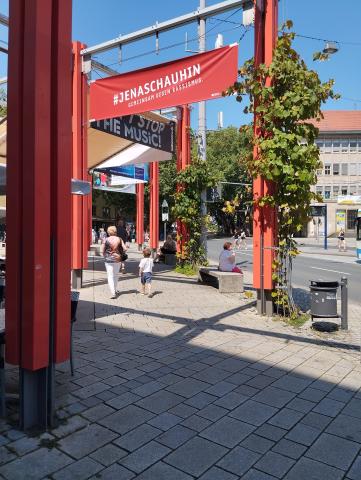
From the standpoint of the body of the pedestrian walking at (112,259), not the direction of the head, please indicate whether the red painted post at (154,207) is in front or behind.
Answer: in front

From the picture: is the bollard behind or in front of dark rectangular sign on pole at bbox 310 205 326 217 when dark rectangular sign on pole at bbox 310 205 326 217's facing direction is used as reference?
in front

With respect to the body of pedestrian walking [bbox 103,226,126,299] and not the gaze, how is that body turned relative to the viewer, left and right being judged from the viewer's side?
facing away from the viewer

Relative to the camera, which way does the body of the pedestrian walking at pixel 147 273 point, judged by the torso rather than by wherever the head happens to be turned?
away from the camera

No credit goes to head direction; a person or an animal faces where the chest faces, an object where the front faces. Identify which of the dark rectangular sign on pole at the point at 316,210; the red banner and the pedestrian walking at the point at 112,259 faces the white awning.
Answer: the pedestrian walking

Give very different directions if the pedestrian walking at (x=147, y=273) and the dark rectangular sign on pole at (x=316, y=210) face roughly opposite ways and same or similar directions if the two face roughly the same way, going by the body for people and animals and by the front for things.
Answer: very different directions

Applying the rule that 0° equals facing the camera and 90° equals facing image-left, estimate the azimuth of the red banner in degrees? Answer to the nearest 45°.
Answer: approximately 45°

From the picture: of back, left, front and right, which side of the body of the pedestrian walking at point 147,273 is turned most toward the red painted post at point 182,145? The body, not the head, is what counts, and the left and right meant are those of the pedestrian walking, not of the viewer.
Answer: front

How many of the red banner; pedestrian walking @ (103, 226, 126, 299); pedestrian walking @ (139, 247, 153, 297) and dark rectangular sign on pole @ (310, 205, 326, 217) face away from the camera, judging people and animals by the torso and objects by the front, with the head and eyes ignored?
2

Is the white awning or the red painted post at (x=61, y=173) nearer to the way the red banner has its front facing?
the red painted post

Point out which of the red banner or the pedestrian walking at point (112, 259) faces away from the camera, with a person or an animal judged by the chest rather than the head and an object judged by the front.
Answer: the pedestrian walking

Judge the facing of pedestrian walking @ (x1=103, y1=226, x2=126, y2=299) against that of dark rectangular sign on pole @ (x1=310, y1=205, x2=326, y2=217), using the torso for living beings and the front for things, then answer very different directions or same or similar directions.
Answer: very different directions

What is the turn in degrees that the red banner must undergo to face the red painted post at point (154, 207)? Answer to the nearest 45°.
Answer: approximately 135° to its right
